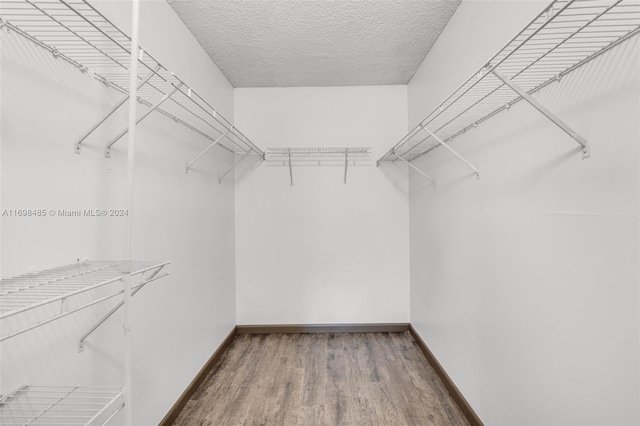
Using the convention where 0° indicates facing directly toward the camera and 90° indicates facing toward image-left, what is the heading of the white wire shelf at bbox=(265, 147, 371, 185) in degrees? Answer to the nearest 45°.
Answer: approximately 0°

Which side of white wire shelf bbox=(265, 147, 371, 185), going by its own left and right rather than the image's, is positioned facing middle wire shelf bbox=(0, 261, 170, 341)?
front

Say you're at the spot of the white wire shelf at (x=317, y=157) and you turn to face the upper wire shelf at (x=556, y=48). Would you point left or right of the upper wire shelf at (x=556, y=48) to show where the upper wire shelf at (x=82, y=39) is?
right

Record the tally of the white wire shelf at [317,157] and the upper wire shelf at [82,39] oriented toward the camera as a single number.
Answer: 1

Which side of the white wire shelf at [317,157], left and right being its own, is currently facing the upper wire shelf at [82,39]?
front

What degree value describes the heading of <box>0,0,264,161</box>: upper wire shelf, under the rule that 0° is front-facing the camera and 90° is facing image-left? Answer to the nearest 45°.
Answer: approximately 270°

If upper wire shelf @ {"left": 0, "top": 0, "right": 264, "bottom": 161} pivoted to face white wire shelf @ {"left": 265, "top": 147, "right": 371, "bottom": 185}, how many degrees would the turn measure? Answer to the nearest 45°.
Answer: approximately 45° to its left
